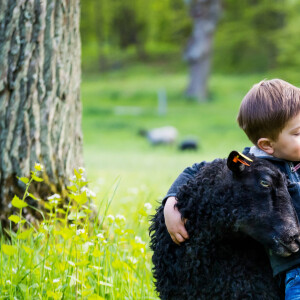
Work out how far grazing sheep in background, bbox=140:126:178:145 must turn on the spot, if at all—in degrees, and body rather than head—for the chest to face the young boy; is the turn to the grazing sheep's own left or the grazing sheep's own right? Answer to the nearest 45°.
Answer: approximately 90° to the grazing sheep's own left

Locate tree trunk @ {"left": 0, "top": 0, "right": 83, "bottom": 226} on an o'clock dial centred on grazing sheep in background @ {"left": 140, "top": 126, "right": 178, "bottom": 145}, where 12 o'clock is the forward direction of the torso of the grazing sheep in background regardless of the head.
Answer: The tree trunk is roughly at 9 o'clock from the grazing sheep in background.

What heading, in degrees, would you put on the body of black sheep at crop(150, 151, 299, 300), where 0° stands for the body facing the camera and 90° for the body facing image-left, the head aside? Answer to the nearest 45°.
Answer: approximately 315°

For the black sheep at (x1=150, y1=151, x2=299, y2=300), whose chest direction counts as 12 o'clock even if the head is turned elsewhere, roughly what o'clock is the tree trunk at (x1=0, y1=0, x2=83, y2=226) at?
The tree trunk is roughly at 6 o'clock from the black sheep.

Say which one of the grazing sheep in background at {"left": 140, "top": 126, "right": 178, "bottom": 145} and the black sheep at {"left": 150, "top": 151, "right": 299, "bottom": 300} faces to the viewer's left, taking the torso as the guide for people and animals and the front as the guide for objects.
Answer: the grazing sheep in background

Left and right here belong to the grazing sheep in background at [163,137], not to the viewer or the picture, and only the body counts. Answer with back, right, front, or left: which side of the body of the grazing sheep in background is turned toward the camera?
left

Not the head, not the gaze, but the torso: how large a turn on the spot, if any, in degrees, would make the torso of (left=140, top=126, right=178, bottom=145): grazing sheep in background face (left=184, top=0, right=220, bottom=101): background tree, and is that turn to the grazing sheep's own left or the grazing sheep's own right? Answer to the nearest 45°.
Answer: approximately 90° to the grazing sheep's own right

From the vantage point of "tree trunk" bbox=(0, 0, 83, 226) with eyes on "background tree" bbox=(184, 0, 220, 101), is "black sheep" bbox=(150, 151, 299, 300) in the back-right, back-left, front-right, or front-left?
back-right
